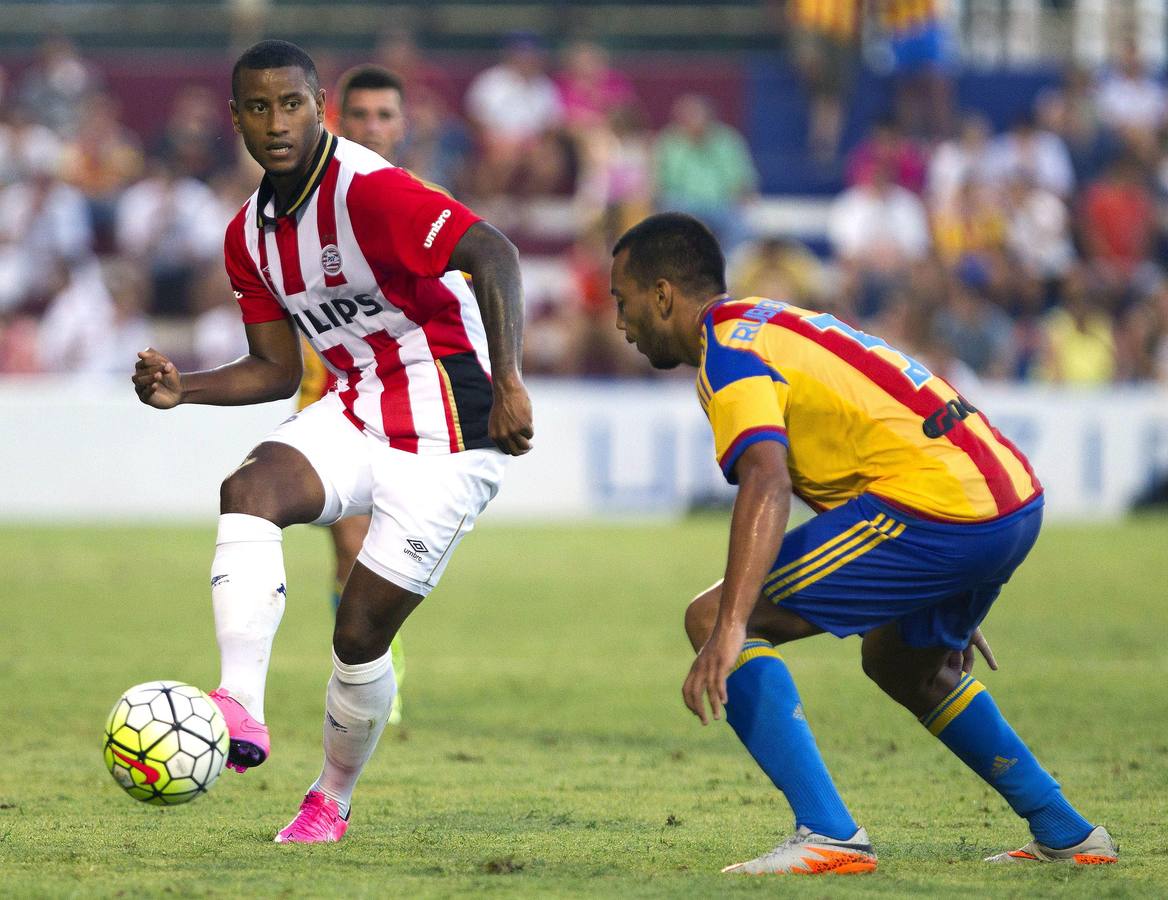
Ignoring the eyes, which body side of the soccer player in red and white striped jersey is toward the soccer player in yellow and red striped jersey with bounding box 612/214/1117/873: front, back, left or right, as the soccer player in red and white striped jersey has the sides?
left

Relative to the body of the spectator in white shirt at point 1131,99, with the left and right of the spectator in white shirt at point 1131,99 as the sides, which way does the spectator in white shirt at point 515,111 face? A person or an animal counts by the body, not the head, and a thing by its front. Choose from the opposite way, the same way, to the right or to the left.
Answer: the same way

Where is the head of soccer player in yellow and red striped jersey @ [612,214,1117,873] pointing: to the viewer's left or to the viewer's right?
to the viewer's left

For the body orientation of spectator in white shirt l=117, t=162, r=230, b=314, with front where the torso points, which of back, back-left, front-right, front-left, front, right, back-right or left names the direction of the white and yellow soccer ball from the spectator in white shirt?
front

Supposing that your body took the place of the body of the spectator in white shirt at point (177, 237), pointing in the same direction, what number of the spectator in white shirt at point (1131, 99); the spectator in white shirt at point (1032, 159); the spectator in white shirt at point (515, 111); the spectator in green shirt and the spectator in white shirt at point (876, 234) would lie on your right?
0

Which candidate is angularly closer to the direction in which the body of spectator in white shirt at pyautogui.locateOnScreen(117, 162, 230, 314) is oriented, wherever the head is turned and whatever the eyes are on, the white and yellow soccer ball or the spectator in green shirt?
the white and yellow soccer ball

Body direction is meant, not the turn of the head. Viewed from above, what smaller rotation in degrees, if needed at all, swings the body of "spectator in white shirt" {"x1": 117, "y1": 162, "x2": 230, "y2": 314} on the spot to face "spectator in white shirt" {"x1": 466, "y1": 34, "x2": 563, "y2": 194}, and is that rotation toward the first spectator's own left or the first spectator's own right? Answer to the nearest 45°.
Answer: approximately 90° to the first spectator's own left

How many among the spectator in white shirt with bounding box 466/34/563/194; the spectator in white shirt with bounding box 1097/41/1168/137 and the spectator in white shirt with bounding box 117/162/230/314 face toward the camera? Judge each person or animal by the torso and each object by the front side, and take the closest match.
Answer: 3

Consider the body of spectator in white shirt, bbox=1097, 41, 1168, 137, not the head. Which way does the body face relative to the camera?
toward the camera

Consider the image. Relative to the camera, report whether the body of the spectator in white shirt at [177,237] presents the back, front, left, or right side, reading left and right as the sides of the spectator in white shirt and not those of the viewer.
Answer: front

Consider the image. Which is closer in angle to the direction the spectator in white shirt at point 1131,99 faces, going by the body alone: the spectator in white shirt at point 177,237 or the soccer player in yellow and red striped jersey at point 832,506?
the soccer player in yellow and red striped jersey

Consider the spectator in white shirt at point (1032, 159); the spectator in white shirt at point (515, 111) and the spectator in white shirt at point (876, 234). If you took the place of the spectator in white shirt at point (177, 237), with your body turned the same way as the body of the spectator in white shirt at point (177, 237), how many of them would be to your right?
0

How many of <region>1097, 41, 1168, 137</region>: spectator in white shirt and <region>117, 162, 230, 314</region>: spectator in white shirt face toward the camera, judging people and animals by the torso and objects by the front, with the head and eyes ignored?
2

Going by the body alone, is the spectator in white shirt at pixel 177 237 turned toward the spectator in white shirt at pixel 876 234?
no

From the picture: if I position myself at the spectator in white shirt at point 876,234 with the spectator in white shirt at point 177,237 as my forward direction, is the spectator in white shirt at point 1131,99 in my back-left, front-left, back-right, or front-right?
back-right

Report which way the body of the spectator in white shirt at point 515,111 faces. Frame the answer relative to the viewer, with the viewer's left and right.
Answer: facing the viewer

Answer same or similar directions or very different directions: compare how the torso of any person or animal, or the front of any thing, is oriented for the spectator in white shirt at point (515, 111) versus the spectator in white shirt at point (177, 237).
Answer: same or similar directions

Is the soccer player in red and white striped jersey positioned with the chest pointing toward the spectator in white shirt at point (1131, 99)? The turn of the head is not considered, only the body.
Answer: no

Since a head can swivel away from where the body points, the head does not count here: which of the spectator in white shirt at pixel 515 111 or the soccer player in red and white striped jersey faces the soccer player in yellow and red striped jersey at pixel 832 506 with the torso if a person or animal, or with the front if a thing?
the spectator in white shirt

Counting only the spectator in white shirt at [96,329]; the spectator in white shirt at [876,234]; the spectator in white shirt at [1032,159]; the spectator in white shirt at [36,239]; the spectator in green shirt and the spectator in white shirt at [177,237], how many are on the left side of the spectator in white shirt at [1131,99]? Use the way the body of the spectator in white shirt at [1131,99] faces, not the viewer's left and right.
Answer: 0

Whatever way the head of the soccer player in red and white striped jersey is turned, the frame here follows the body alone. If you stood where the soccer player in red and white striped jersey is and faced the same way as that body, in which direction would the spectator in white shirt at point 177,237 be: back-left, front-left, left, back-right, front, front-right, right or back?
back-right

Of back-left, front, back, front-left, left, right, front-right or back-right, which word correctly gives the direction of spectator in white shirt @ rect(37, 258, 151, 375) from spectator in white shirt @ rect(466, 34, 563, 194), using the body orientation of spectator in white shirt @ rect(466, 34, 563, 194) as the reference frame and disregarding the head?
front-right
